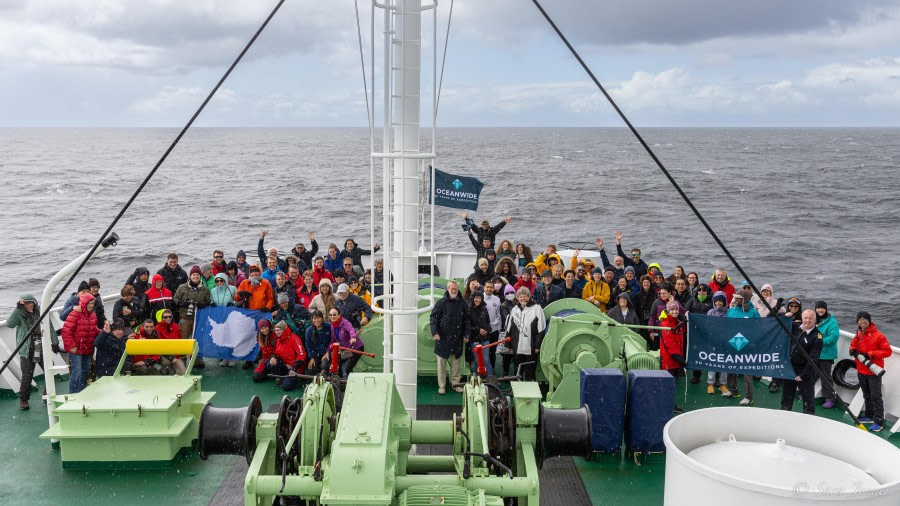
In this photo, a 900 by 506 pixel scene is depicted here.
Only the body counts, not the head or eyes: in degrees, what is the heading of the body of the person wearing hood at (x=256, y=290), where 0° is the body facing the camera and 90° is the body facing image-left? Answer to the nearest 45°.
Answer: approximately 0°

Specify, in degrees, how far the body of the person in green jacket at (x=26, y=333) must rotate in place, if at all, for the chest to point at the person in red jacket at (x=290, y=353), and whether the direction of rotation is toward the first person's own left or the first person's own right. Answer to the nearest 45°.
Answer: approximately 45° to the first person's own left

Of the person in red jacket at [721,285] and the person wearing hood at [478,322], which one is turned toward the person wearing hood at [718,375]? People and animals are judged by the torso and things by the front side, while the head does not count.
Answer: the person in red jacket

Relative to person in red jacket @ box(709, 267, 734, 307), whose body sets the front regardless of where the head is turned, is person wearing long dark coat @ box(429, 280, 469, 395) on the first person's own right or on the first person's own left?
on the first person's own right

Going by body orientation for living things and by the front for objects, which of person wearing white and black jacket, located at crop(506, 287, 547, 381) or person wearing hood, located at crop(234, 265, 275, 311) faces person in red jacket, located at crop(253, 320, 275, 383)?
person wearing hood, located at crop(234, 265, 275, 311)

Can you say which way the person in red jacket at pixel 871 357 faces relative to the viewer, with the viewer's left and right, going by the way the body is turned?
facing the viewer and to the left of the viewer

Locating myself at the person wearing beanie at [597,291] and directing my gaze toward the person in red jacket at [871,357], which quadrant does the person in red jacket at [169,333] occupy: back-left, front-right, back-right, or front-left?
back-right

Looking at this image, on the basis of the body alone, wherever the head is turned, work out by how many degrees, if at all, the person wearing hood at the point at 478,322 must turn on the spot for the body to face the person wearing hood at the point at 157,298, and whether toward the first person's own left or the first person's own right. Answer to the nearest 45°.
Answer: approximately 90° to the first person's own right

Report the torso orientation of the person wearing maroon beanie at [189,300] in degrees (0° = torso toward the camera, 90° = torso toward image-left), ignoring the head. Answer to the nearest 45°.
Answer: approximately 0°

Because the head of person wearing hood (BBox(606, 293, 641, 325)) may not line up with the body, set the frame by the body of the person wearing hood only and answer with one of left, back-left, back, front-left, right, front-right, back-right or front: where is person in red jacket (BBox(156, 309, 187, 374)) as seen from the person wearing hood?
right

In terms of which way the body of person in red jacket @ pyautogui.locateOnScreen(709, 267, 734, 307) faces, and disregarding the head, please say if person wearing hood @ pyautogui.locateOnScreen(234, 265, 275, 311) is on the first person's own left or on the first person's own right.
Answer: on the first person's own right
